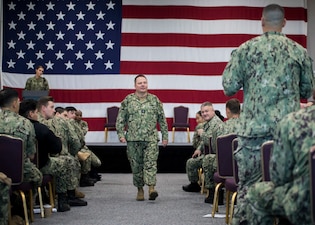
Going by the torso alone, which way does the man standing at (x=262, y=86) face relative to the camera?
away from the camera

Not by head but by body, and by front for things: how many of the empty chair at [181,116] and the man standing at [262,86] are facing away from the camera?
1

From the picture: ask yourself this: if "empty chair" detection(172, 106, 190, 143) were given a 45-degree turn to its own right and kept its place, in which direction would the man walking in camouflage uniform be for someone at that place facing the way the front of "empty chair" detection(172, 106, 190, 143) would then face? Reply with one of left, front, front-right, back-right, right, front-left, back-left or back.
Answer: front-left

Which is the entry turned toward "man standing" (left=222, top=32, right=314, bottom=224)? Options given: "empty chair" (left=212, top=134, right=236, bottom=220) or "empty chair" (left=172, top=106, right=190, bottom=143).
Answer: "empty chair" (left=172, top=106, right=190, bottom=143)

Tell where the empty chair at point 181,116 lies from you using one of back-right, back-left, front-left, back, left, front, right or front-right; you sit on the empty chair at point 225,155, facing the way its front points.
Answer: front-right

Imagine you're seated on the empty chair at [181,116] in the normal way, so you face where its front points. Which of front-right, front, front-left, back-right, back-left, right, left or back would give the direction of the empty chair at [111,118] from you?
right

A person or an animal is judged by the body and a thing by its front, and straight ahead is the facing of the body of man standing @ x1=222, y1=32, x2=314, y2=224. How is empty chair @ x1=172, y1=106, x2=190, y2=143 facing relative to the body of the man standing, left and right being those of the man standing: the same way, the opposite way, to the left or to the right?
the opposite way

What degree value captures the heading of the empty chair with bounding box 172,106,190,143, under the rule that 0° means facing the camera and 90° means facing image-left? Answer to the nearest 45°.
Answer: approximately 0°

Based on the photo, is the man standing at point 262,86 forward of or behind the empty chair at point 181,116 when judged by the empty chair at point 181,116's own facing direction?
forward

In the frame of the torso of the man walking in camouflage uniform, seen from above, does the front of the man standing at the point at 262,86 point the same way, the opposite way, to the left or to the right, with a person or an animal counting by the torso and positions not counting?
the opposite way

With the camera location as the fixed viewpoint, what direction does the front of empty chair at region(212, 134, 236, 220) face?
facing away from the viewer and to the left of the viewer

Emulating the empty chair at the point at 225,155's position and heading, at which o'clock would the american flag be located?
The american flag is roughly at 1 o'clock from the empty chair.

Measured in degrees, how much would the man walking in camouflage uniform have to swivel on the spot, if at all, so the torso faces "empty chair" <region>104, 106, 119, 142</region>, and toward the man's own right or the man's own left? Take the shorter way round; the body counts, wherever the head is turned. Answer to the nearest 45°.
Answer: approximately 180°

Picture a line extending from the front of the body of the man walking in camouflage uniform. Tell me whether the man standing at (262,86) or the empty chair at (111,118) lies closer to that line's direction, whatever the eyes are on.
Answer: the man standing

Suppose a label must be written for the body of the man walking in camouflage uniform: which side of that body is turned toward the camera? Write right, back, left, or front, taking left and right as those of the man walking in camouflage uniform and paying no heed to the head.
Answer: front

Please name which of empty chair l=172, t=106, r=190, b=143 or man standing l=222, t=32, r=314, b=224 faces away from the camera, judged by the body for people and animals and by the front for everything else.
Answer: the man standing
